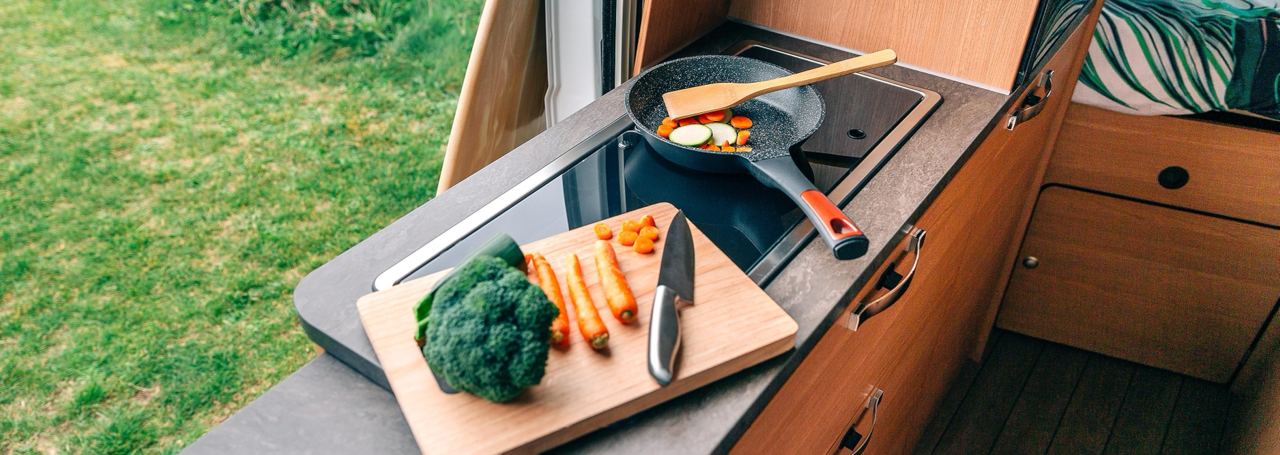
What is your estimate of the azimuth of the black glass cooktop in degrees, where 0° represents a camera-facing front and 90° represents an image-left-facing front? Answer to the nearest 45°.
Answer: approximately 315°

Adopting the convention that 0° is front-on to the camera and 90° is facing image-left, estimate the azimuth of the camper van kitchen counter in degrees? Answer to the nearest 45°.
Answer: approximately 315°

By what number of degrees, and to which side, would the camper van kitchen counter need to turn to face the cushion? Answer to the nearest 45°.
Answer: approximately 90° to its left

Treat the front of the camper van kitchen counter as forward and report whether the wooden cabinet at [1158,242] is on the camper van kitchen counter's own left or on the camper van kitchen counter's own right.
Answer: on the camper van kitchen counter's own left

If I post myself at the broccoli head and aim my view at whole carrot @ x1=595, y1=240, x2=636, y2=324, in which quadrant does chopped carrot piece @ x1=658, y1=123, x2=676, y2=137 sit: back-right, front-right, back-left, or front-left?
front-left
